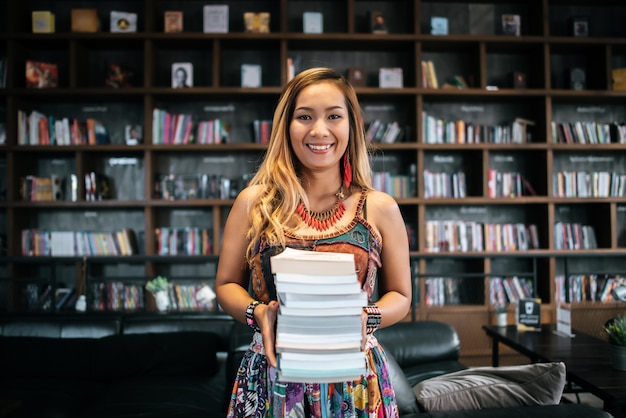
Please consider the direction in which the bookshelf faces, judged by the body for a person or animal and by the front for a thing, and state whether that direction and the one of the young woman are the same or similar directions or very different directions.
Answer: same or similar directions

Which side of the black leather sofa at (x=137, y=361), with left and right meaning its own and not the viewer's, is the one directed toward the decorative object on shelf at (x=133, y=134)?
back

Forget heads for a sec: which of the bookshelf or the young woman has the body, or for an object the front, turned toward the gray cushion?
the bookshelf

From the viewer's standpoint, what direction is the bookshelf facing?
toward the camera

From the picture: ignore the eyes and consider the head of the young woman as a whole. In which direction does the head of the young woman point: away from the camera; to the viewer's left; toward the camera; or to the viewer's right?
toward the camera

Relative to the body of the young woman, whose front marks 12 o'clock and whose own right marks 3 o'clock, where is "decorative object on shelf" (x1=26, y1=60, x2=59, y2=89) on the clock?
The decorative object on shelf is roughly at 5 o'clock from the young woman.

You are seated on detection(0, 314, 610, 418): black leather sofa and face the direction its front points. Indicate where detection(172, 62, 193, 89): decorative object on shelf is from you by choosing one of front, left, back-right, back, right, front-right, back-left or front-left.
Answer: back

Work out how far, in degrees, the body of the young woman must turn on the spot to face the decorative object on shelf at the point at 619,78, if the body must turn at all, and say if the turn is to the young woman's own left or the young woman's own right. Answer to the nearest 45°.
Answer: approximately 135° to the young woman's own left

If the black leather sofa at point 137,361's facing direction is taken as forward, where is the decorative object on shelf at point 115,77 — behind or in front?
behind

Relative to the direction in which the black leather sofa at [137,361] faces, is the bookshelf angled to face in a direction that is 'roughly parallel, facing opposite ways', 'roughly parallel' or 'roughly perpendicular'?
roughly parallel

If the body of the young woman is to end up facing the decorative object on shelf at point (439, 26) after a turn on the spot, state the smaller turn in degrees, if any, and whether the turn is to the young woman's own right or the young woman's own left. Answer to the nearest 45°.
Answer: approximately 180°

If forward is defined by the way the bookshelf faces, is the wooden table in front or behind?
in front

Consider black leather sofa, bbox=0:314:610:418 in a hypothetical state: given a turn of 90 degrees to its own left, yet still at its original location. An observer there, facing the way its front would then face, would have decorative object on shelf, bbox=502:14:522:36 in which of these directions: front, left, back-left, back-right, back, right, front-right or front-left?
front-left

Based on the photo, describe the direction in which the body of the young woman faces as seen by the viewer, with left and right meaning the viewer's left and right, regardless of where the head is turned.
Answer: facing the viewer

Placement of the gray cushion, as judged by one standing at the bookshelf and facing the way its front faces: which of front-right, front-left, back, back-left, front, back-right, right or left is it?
front

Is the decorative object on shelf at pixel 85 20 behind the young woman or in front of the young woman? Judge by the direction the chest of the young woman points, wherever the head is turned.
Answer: behind

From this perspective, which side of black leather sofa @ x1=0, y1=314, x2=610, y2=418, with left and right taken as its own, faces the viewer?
front

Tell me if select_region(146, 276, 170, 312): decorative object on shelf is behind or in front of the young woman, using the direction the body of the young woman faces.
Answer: behind
